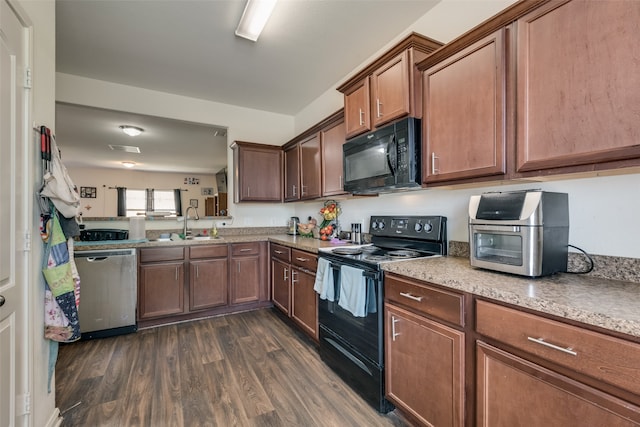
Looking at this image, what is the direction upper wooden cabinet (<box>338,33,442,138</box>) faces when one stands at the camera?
facing the viewer and to the left of the viewer

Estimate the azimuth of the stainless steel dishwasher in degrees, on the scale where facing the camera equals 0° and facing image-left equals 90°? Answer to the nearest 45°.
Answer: approximately 0°

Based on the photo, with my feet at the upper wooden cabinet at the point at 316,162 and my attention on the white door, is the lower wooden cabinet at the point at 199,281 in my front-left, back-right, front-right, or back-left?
front-right

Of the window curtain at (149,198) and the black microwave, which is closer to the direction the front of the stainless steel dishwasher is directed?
the black microwave

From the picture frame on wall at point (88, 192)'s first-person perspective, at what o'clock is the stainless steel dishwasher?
The stainless steel dishwasher is roughly at 12 o'clock from the picture frame on wall.

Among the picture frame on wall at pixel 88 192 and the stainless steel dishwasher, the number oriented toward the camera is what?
2

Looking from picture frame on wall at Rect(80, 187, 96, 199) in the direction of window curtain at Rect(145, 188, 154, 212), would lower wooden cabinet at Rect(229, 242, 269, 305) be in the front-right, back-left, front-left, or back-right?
front-right

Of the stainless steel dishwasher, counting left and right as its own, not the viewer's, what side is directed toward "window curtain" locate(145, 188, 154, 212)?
back

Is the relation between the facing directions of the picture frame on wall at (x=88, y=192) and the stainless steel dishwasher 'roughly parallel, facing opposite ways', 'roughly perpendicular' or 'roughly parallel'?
roughly parallel

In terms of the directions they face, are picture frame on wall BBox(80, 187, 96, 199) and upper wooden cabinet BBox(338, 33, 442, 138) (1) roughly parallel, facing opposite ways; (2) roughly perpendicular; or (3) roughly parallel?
roughly perpendicular

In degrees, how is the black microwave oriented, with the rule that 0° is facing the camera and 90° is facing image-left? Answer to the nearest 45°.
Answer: approximately 45°

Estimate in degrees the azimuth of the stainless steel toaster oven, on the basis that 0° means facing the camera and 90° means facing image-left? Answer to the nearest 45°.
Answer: approximately 45°

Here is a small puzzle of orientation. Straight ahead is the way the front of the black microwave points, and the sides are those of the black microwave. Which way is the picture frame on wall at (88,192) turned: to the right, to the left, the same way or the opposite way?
to the left
